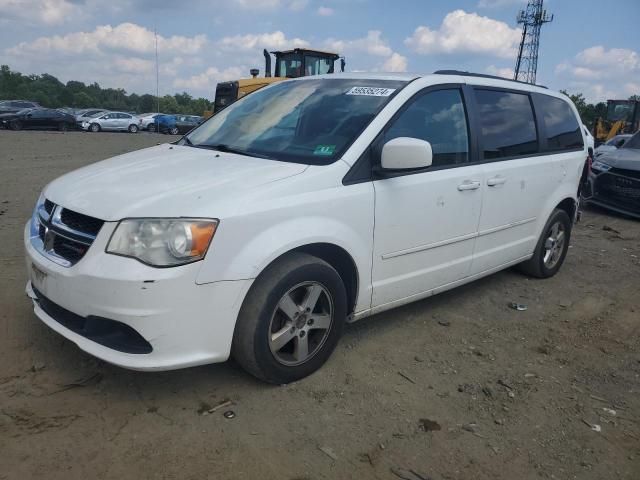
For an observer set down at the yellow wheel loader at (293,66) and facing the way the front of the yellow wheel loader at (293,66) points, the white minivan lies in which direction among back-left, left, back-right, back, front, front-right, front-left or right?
back-right

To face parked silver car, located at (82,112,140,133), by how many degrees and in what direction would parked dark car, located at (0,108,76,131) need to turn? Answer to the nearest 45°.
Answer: approximately 135° to its right

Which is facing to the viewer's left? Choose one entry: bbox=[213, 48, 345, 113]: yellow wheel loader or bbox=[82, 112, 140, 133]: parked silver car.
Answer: the parked silver car

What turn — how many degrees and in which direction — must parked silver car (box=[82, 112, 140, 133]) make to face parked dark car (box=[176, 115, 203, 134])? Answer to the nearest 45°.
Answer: approximately 135° to its right

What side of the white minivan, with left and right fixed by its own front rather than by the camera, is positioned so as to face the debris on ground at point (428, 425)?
left

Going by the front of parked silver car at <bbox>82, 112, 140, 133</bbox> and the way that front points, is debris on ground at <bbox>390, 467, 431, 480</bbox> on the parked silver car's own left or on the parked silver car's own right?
on the parked silver car's own left

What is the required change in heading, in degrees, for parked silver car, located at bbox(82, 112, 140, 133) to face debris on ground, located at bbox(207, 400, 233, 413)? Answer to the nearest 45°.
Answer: approximately 90° to its left

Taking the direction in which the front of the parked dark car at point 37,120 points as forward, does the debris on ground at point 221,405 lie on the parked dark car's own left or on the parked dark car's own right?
on the parked dark car's own left

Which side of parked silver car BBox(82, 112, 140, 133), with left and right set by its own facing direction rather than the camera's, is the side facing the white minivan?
left

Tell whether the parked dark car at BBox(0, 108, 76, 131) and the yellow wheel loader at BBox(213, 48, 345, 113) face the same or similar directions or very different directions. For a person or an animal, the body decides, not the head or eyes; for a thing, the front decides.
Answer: very different directions

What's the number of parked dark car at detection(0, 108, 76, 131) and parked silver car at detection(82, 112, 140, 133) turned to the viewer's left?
2

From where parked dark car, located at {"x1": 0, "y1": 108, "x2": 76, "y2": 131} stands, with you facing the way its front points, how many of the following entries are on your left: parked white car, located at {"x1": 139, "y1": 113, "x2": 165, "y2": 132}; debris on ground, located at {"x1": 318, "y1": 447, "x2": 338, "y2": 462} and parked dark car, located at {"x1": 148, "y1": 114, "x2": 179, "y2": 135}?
1

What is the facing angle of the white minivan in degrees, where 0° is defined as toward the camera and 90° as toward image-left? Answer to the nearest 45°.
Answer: approximately 45°

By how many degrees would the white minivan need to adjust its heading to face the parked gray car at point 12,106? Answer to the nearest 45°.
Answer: approximately 90° to its right

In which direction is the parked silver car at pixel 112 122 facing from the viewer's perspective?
to the viewer's left

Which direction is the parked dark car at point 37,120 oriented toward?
to the viewer's left
